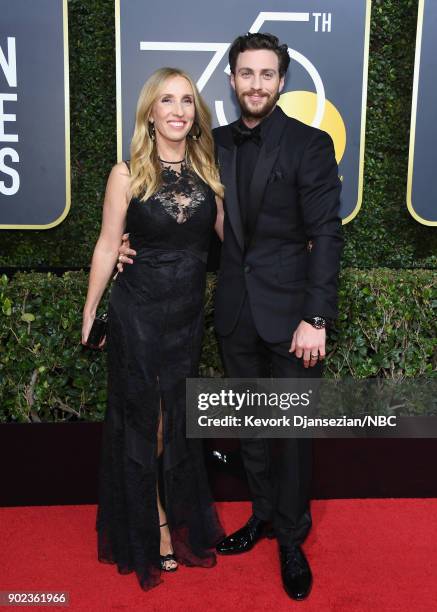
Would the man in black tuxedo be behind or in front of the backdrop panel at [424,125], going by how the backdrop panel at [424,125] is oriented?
in front

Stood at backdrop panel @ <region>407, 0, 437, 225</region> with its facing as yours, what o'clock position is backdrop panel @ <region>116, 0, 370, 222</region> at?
backdrop panel @ <region>116, 0, 370, 222</region> is roughly at 2 o'clock from backdrop panel @ <region>407, 0, 437, 225</region>.

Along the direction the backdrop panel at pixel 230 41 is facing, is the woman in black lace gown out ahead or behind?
ahead

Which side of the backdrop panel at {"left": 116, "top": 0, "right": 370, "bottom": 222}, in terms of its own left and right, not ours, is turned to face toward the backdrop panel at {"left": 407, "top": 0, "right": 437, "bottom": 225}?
left

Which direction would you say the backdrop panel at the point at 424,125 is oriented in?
toward the camera

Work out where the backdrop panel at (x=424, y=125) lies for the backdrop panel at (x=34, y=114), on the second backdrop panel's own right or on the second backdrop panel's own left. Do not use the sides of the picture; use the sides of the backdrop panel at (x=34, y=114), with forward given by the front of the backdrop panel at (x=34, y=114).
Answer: on the second backdrop panel's own left

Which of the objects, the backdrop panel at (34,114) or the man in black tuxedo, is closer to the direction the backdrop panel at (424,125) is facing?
the man in black tuxedo

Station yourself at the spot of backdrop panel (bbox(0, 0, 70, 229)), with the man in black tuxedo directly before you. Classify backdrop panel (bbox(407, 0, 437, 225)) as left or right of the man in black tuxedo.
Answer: left

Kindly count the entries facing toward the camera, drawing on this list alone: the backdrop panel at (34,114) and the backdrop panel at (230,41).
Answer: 2

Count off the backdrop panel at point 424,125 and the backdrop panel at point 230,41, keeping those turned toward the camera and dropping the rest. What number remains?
2

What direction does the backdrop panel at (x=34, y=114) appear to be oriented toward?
toward the camera

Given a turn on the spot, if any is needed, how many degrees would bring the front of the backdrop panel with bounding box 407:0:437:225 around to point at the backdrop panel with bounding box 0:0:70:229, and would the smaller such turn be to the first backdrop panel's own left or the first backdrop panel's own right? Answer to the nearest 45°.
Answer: approximately 90° to the first backdrop panel's own right
